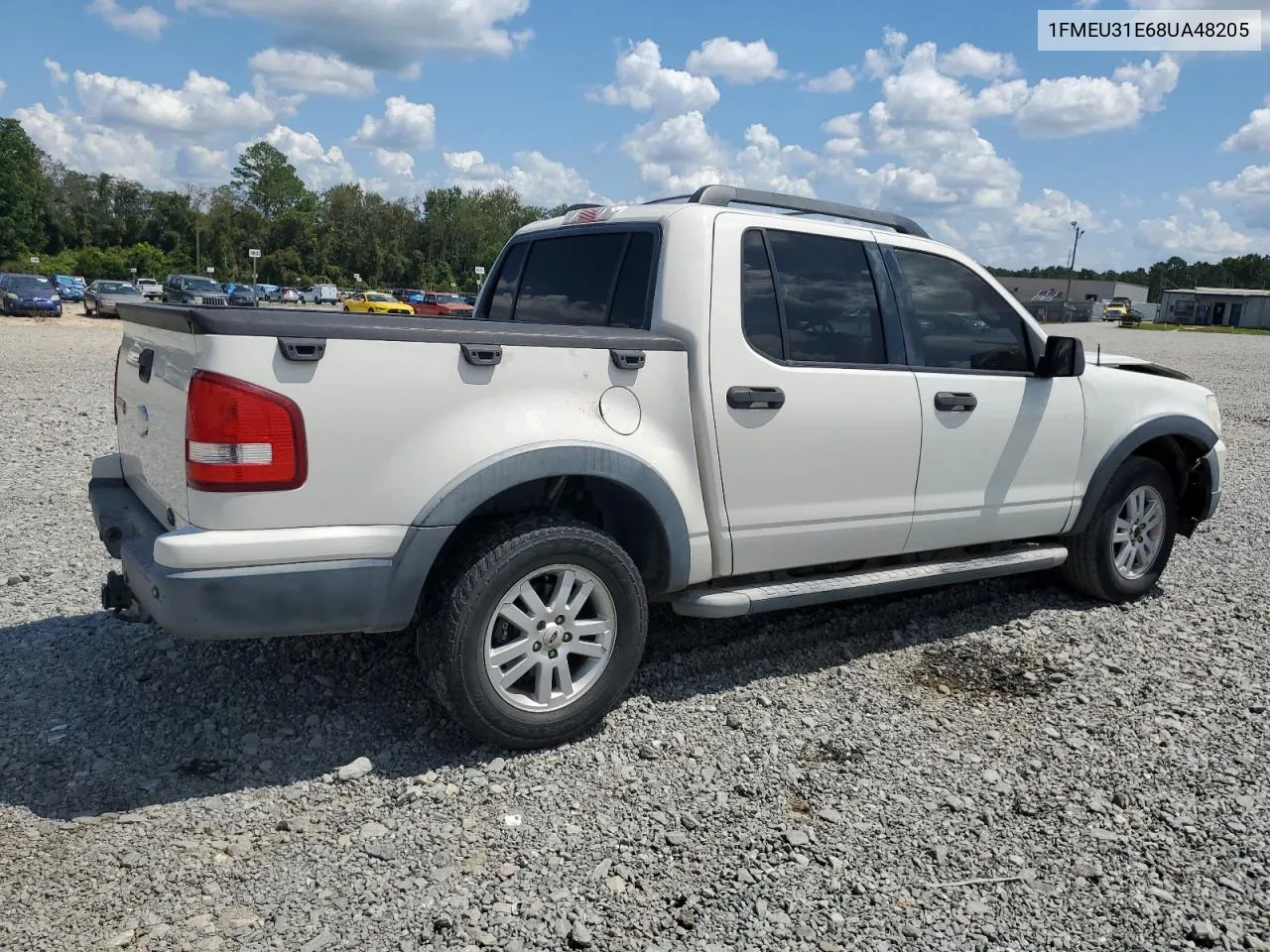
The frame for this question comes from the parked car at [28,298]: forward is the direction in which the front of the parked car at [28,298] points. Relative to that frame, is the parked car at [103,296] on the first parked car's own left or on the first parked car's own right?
on the first parked car's own left

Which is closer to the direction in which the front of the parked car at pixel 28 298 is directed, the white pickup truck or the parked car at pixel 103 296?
the white pickup truck

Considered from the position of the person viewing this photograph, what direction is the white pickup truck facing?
facing away from the viewer and to the right of the viewer

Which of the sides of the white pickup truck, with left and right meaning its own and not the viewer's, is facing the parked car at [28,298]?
left
